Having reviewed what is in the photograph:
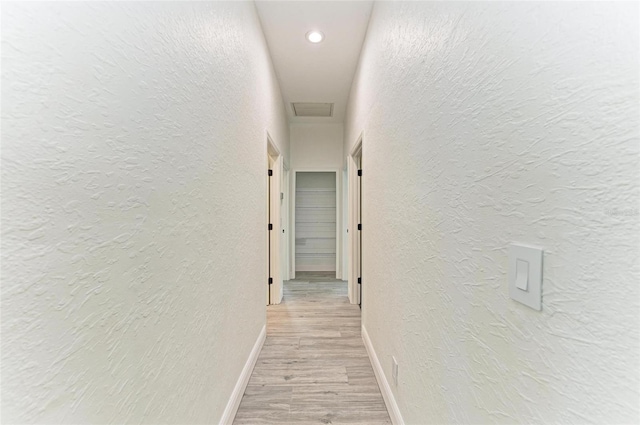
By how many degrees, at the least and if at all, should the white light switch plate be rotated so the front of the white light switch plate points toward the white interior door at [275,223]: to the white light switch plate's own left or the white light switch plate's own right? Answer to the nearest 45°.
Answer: approximately 90° to the white light switch plate's own right

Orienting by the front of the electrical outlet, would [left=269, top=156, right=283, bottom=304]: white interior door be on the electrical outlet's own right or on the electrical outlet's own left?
on the electrical outlet's own right

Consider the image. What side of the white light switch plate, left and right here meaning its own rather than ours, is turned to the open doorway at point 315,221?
right

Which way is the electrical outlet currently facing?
to the viewer's left

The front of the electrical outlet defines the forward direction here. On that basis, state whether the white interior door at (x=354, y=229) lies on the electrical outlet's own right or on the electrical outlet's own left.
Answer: on the electrical outlet's own right

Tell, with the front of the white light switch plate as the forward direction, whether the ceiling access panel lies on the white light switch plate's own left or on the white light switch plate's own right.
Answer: on the white light switch plate's own right

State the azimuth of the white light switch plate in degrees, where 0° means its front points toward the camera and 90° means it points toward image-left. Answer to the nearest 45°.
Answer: approximately 45°

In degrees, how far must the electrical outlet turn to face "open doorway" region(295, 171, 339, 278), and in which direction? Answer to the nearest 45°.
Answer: approximately 90° to its right

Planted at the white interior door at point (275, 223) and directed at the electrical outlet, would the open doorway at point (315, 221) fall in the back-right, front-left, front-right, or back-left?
back-left
